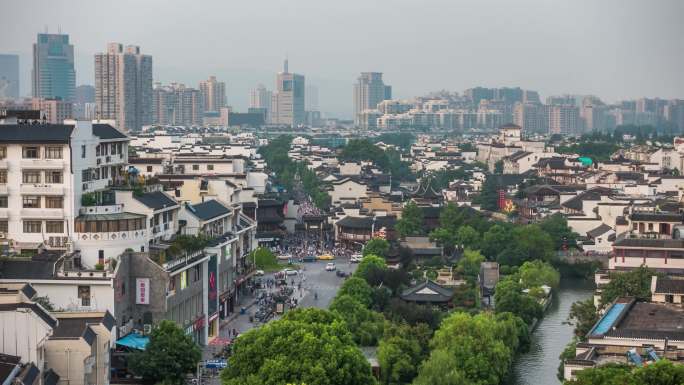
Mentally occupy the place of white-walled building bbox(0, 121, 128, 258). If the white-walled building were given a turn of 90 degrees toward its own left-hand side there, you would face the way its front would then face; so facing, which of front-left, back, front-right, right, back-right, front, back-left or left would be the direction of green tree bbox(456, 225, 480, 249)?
front-left

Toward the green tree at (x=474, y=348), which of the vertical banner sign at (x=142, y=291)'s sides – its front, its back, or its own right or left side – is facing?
left

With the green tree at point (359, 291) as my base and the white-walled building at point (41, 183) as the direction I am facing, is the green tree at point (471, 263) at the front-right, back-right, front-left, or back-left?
back-right

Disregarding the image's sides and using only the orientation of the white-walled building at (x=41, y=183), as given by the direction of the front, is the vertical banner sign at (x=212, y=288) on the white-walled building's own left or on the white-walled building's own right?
on the white-walled building's own left

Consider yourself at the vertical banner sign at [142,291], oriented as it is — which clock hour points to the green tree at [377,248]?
The green tree is roughly at 7 o'clock from the vertical banner sign.

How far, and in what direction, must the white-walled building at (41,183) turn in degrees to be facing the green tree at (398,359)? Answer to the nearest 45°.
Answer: approximately 90° to its left

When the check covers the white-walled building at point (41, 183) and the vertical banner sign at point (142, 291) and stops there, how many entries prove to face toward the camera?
2
